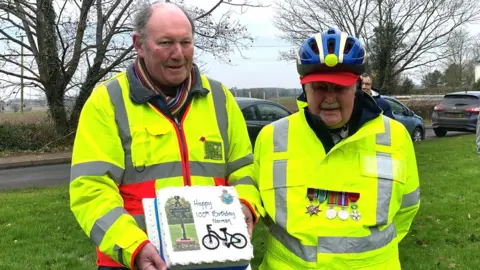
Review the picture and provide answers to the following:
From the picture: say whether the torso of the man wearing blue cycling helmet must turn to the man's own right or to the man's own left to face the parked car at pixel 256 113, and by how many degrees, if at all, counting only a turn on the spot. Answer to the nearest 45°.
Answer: approximately 180°

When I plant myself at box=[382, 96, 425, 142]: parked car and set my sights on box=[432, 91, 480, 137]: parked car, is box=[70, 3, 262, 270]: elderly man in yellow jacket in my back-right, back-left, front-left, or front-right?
back-right

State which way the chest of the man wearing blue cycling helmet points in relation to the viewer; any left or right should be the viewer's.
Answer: facing the viewer

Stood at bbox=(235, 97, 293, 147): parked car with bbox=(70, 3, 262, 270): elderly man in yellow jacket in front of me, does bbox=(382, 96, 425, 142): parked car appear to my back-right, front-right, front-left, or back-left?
back-left

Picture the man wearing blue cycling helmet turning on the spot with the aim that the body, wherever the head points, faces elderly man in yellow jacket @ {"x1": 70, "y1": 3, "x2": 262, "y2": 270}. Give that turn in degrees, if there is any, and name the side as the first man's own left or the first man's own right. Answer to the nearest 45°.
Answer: approximately 90° to the first man's own right

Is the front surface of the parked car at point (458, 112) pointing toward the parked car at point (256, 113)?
no

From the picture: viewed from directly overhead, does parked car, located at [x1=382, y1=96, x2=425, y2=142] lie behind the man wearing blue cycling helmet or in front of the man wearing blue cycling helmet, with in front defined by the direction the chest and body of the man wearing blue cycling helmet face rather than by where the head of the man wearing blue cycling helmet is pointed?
behind
